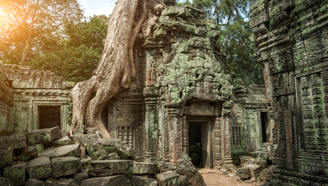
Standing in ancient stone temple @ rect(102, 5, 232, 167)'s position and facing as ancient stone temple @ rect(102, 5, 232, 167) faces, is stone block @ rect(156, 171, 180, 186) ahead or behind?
ahead

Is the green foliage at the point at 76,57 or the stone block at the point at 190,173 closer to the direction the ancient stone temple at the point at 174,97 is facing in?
the stone block

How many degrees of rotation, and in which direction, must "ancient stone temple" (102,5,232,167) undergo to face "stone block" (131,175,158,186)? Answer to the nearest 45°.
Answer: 0° — it already faces it

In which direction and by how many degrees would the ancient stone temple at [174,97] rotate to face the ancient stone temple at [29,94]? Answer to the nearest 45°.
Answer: approximately 90° to its right

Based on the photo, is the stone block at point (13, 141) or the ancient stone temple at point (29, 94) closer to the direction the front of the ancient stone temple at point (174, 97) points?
the stone block

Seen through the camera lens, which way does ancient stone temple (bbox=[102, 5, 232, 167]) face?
facing the viewer

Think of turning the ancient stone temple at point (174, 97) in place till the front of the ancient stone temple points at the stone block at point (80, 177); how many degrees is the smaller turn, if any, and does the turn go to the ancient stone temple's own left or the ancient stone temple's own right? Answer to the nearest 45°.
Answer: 0° — it already faces it

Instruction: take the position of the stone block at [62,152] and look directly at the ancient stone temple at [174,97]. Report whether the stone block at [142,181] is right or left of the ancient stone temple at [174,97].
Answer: right

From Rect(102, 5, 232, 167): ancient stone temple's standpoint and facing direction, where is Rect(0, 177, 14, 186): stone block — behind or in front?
in front

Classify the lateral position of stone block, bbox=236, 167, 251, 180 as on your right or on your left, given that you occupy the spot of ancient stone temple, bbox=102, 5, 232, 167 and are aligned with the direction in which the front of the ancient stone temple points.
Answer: on your left

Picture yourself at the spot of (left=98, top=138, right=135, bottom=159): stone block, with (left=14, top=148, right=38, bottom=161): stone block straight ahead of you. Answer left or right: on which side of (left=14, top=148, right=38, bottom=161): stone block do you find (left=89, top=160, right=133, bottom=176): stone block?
left

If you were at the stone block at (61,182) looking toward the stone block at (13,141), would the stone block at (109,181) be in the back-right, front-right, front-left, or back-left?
back-right
